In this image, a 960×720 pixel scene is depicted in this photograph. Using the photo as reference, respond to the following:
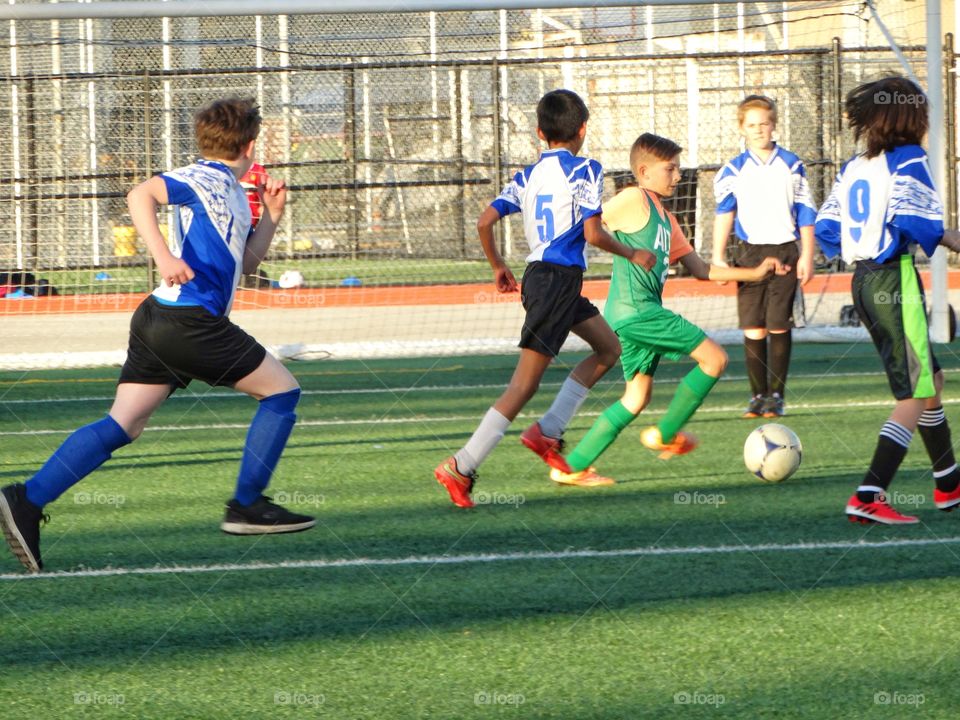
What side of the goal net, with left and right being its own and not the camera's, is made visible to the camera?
front

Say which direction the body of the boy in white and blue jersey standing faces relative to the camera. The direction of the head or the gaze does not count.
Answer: toward the camera

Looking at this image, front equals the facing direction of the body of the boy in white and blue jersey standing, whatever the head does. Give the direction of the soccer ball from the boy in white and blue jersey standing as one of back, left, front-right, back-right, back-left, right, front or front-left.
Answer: front

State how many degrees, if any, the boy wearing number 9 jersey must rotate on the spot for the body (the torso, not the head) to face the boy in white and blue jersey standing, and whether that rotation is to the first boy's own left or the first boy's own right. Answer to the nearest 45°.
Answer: approximately 45° to the first boy's own left

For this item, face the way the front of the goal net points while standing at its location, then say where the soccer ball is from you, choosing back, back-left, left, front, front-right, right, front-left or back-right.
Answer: front

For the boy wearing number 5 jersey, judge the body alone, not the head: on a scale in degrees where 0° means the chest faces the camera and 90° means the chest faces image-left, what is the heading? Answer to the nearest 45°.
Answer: approximately 225°

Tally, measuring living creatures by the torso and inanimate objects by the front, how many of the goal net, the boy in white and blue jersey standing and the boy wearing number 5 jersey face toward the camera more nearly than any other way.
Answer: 2

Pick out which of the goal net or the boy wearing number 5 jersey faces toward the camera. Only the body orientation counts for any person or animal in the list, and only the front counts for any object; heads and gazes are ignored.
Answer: the goal net

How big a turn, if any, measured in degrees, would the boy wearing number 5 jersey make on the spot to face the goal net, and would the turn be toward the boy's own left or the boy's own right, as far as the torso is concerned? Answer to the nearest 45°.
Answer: approximately 45° to the boy's own left

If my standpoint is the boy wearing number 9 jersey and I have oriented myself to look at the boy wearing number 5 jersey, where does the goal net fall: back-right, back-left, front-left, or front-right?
front-right

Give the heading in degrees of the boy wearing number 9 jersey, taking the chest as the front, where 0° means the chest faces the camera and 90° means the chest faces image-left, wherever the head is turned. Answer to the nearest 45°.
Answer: approximately 225°
